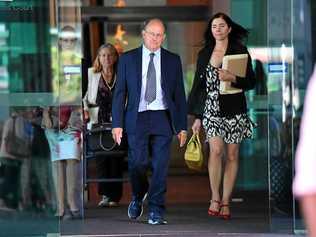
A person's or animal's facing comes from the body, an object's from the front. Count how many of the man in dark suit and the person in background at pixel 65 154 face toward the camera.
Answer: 2

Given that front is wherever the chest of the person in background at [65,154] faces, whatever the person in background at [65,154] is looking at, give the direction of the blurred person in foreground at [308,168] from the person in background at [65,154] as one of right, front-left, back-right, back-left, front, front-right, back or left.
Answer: front

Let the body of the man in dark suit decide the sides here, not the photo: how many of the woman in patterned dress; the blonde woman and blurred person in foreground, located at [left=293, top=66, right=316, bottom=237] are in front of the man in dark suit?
1

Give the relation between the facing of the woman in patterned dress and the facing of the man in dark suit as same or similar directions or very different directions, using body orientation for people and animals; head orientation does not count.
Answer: same or similar directions

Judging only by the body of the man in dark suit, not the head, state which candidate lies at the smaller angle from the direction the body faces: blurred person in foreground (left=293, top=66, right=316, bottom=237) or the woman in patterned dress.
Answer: the blurred person in foreground

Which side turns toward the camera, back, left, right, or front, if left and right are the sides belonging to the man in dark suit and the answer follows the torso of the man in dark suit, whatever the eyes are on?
front

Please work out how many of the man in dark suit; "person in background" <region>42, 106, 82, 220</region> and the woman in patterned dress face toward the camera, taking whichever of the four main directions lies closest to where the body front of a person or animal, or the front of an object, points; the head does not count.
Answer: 3

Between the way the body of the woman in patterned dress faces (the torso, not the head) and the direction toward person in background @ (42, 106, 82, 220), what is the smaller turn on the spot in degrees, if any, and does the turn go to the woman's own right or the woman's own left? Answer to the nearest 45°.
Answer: approximately 45° to the woman's own right

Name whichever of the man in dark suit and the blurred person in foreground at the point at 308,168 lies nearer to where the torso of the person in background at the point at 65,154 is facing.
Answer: the blurred person in foreground

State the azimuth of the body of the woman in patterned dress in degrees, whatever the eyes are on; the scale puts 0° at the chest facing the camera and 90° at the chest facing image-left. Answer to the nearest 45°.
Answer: approximately 0°

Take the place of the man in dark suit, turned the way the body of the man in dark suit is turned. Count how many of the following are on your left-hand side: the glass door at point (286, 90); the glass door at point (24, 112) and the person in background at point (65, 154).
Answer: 1

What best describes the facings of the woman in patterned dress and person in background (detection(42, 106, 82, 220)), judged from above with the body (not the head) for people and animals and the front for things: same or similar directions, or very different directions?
same or similar directions

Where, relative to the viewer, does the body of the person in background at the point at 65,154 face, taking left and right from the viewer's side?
facing the viewer
